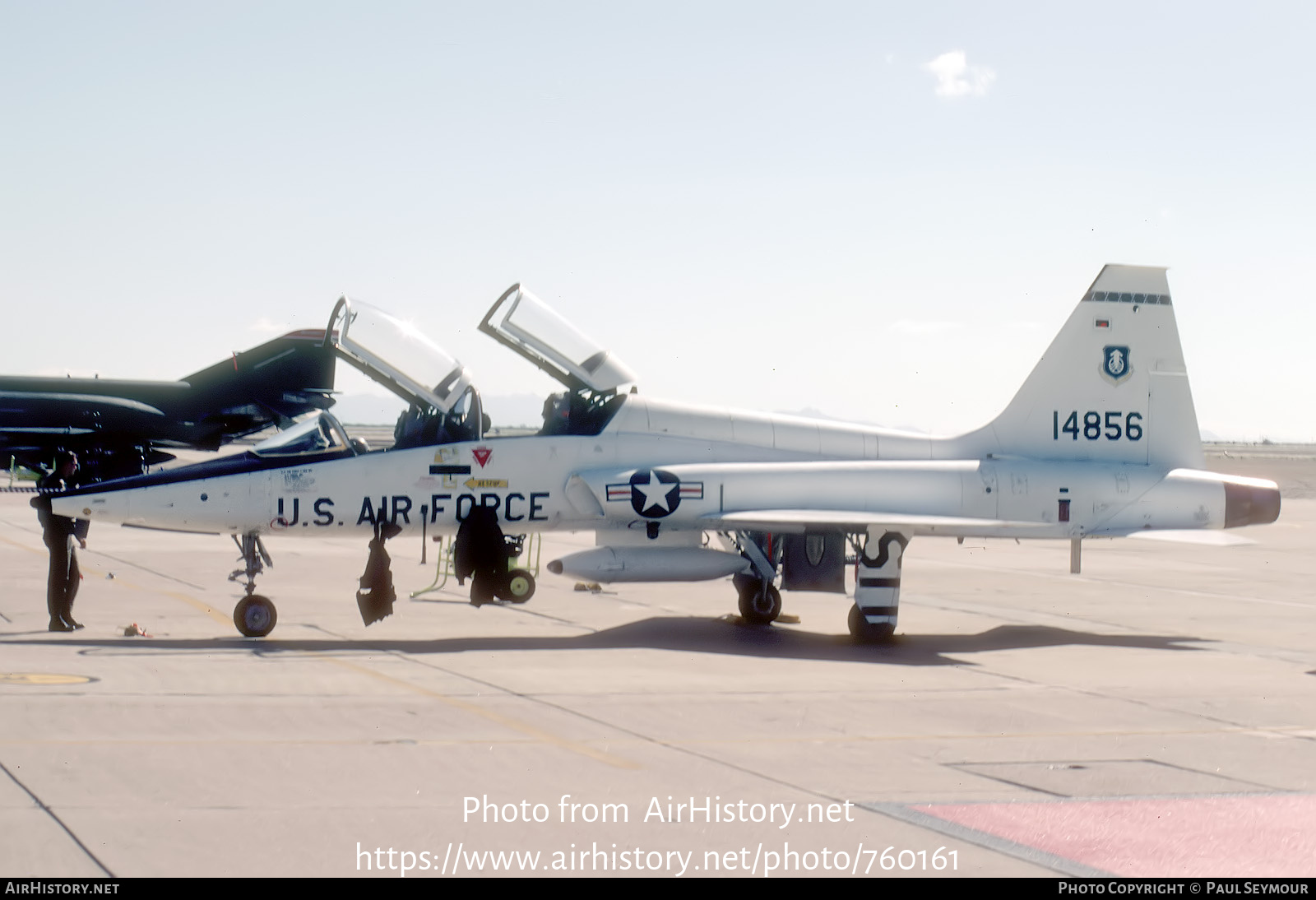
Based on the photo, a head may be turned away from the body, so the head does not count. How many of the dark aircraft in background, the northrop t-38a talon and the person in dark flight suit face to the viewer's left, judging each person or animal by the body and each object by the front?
2

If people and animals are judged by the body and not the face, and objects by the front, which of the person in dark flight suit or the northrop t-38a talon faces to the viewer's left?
the northrop t-38a talon

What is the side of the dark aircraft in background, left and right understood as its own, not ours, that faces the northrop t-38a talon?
left

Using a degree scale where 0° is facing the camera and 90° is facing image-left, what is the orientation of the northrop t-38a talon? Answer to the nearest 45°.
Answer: approximately 90°

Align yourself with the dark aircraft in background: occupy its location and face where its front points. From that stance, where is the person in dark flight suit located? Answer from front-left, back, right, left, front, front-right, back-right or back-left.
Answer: left

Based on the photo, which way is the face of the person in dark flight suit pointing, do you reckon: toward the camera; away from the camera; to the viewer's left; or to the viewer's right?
to the viewer's right

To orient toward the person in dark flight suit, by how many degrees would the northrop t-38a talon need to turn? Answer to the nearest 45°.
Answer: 0° — it already faces them

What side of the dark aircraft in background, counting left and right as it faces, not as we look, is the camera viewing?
left

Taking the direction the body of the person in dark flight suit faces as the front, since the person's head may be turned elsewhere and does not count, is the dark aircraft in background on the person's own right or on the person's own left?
on the person's own left

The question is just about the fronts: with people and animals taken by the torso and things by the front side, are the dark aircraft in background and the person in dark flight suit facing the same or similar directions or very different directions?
very different directions

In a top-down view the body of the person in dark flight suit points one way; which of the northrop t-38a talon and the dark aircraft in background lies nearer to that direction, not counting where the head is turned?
the northrop t-38a talon

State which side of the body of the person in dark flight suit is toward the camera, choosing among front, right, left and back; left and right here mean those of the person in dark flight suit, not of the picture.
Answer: right

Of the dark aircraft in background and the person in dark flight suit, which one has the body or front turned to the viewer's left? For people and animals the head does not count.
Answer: the dark aircraft in background
